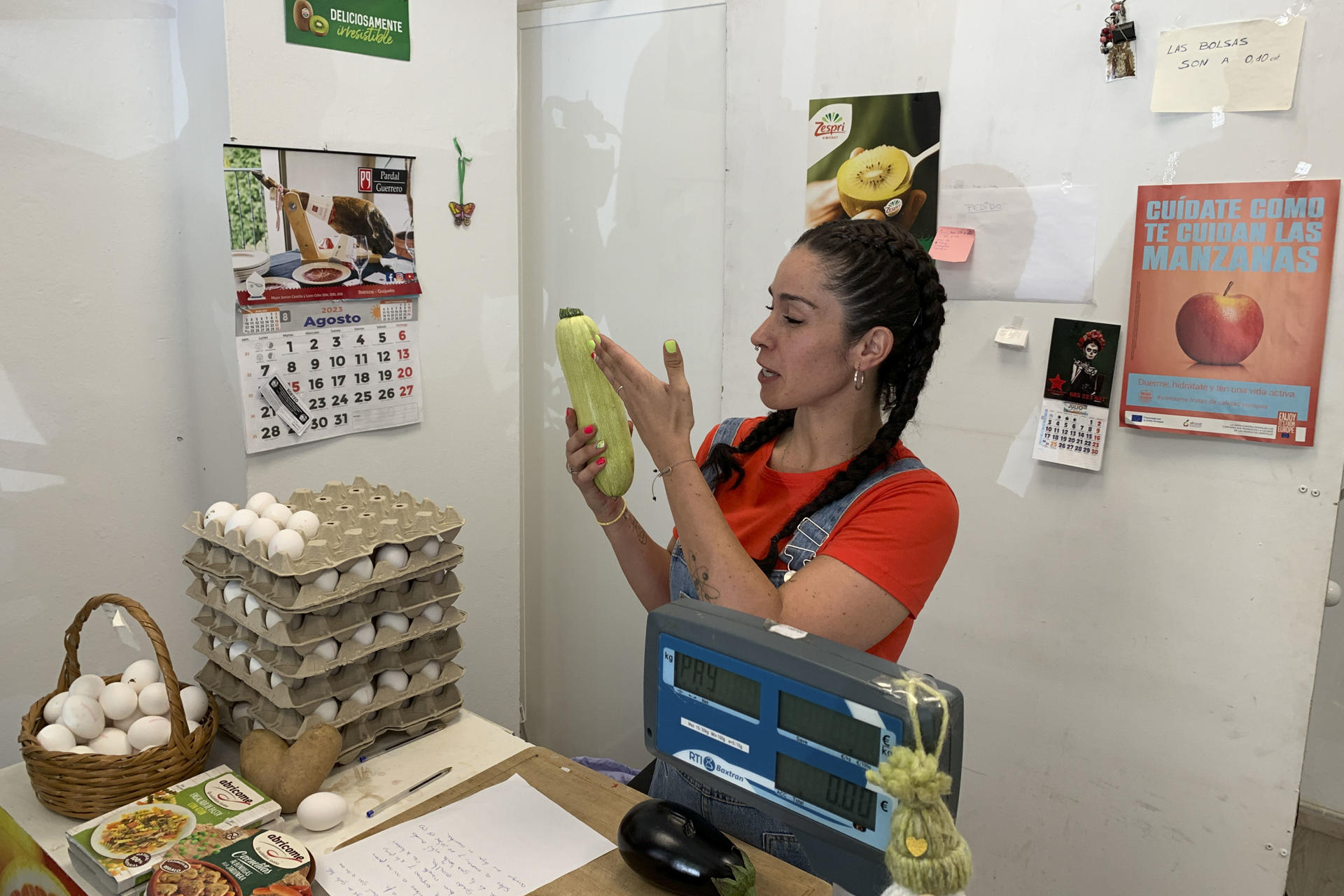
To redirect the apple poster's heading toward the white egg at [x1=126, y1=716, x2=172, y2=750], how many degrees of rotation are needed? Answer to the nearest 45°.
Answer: approximately 45° to its right

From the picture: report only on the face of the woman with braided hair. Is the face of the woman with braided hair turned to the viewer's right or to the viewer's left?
to the viewer's left

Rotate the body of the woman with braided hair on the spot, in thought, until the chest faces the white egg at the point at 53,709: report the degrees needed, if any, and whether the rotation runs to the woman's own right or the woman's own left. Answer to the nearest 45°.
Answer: approximately 45° to the woman's own right

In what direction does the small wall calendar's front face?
toward the camera

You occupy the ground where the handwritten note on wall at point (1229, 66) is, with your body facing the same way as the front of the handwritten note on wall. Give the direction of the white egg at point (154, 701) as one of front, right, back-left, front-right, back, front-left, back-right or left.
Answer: front-right

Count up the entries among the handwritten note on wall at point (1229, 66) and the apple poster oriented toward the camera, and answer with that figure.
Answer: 2

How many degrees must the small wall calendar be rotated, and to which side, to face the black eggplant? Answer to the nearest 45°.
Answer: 0° — it already faces it

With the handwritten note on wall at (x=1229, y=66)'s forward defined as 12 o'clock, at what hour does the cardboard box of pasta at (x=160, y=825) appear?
The cardboard box of pasta is roughly at 1 o'clock from the handwritten note on wall.

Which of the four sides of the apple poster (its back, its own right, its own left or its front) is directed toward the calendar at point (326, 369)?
right

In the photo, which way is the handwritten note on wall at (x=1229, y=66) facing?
toward the camera

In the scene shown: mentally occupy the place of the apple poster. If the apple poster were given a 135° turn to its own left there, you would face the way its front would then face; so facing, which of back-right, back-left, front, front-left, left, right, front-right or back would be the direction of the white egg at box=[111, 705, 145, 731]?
back

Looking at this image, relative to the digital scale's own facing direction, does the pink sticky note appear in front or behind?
behind

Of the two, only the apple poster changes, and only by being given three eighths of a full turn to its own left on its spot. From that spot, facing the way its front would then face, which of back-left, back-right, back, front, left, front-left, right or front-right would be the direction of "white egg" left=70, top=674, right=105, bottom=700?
back
